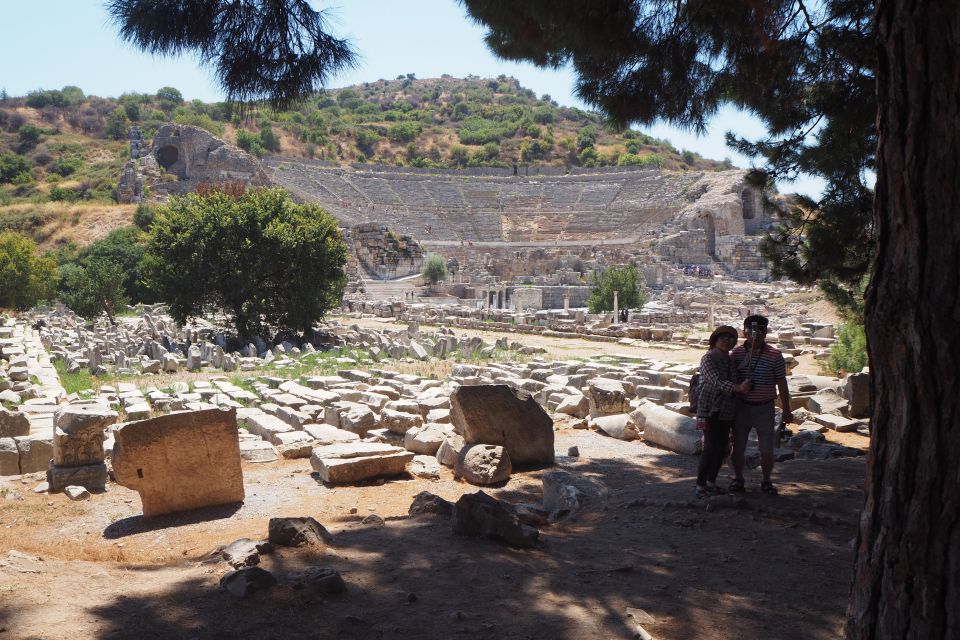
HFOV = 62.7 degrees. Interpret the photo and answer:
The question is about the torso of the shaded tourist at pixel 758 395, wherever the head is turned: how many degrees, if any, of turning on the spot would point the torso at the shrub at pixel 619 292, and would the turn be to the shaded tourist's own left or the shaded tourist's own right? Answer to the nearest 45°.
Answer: approximately 180°

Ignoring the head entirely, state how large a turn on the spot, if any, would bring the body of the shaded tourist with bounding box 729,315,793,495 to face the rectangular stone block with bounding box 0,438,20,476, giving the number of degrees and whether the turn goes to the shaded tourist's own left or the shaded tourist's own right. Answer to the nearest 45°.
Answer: approximately 90° to the shaded tourist's own right

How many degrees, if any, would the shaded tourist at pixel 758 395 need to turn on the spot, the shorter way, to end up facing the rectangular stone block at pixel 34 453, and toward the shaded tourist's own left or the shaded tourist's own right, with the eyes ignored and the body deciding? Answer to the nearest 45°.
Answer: approximately 90° to the shaded tourist's own right

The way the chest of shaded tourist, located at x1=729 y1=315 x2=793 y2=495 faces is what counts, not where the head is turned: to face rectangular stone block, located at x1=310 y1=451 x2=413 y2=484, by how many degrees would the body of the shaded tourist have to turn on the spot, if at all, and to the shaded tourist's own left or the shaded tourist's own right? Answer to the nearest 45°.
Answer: approximately 90° to the shaded tourist's own right

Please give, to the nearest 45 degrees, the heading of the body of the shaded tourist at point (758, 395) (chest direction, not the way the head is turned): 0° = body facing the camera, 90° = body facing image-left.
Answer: approximately 0°

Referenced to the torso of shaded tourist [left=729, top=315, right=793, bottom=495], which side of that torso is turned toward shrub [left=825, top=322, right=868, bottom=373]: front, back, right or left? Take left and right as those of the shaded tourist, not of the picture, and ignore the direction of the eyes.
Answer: back

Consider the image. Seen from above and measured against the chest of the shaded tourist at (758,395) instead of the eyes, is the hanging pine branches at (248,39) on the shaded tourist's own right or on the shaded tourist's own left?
on the shaded tourist's own right
